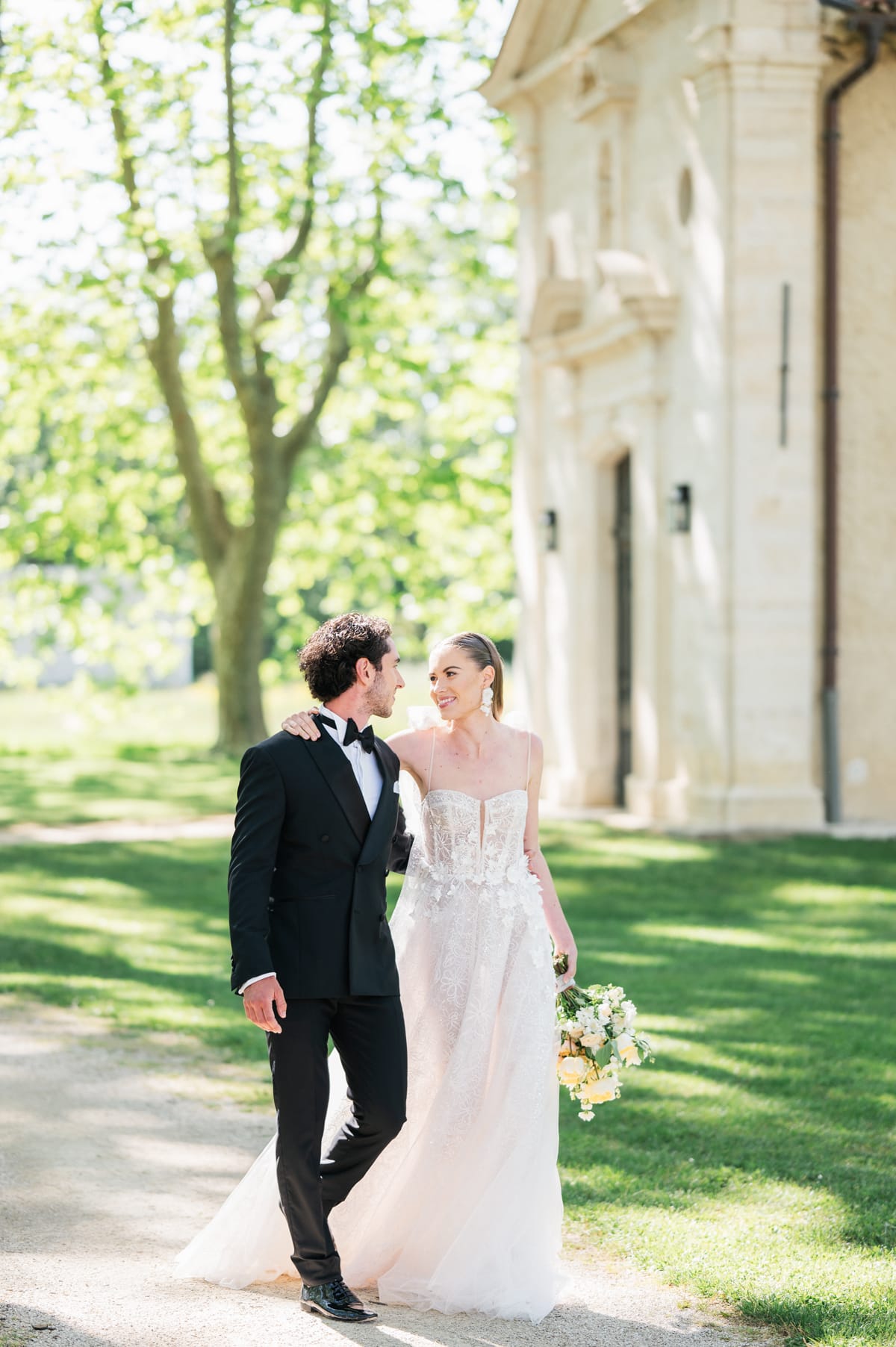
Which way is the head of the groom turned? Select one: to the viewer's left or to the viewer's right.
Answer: to the viewer's right

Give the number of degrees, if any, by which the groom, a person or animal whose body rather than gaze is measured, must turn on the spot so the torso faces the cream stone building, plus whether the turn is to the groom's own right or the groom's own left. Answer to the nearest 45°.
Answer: approximately 135° to the groom's own left

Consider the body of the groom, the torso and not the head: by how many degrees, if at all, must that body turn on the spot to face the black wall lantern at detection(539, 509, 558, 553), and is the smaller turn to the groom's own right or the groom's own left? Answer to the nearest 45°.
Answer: approximately 135° to the groom's own left

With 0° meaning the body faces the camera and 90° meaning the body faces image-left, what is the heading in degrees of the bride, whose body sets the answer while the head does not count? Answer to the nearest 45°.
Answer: approximately 0°

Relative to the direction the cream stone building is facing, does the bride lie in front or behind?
in front

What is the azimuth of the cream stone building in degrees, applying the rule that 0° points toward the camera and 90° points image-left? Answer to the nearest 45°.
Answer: approximately 45°

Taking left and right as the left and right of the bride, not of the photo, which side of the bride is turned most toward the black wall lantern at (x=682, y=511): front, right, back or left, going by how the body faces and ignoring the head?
back

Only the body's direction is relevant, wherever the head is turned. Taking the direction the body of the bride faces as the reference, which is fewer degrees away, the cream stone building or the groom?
the groom

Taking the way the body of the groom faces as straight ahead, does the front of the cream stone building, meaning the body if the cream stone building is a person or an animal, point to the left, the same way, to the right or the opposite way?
to the right

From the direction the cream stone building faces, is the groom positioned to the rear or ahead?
ahead

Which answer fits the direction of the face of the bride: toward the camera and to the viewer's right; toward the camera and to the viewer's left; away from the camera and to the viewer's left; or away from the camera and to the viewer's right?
toward the camera and to the viewer's left

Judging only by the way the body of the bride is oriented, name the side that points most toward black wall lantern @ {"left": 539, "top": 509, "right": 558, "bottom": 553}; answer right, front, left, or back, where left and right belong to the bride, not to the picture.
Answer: back
